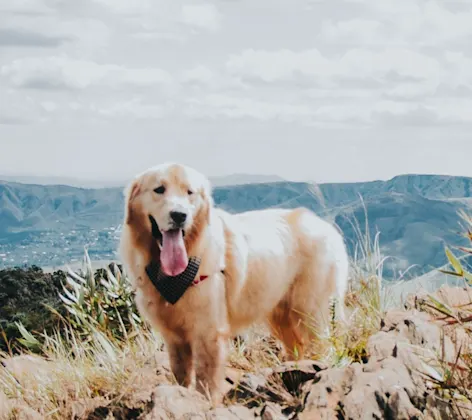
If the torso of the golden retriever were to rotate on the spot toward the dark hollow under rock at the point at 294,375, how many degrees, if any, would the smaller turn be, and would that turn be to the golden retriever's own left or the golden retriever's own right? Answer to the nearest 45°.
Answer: approximately 90° to the golden retriever's own left

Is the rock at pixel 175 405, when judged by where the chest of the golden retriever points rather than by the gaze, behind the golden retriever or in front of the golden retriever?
in front

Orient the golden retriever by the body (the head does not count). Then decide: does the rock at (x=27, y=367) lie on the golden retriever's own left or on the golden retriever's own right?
on the golden retriever's own right

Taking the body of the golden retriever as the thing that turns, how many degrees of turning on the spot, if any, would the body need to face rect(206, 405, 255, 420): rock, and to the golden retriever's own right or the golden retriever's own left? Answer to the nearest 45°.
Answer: approximately 45° to the golden retriever's own left

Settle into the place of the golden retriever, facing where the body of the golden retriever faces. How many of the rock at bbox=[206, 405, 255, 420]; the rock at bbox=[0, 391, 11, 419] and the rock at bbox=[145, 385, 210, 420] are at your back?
0

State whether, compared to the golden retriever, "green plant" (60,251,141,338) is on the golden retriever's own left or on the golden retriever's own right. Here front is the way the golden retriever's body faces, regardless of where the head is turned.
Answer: on the golden retriever's own right

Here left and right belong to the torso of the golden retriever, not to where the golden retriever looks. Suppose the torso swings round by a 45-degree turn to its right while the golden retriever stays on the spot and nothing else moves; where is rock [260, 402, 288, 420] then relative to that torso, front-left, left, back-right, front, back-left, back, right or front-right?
left

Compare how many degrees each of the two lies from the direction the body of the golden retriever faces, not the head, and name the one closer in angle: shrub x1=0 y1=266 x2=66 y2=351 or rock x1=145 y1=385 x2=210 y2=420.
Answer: the rock

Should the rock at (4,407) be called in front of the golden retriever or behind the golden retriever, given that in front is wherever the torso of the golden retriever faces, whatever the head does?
in front

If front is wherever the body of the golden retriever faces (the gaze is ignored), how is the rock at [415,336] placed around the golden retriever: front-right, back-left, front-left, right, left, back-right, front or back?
left

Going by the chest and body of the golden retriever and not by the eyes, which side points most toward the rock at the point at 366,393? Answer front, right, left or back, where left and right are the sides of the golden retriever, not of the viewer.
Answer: left

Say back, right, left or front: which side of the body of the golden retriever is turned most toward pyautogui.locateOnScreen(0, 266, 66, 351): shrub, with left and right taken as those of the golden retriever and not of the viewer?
right
